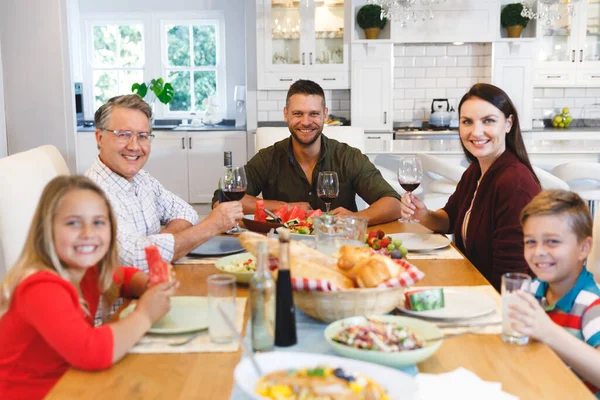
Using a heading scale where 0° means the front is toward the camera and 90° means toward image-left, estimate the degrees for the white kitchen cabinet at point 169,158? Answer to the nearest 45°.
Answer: approximately 0°

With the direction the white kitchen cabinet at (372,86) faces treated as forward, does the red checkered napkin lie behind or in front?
in front

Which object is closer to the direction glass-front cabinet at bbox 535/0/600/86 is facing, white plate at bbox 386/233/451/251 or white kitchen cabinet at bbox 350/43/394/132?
the white plate

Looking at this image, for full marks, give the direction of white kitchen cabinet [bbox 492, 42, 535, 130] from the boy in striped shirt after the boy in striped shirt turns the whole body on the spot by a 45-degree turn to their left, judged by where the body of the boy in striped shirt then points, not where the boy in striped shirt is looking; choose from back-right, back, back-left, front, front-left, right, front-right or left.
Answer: back

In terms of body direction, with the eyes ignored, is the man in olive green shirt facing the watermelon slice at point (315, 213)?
yes

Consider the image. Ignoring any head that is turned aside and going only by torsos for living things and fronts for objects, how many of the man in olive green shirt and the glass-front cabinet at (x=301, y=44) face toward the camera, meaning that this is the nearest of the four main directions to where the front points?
2

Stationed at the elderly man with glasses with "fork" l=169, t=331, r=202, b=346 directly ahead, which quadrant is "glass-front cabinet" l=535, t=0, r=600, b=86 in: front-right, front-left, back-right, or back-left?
back-left
